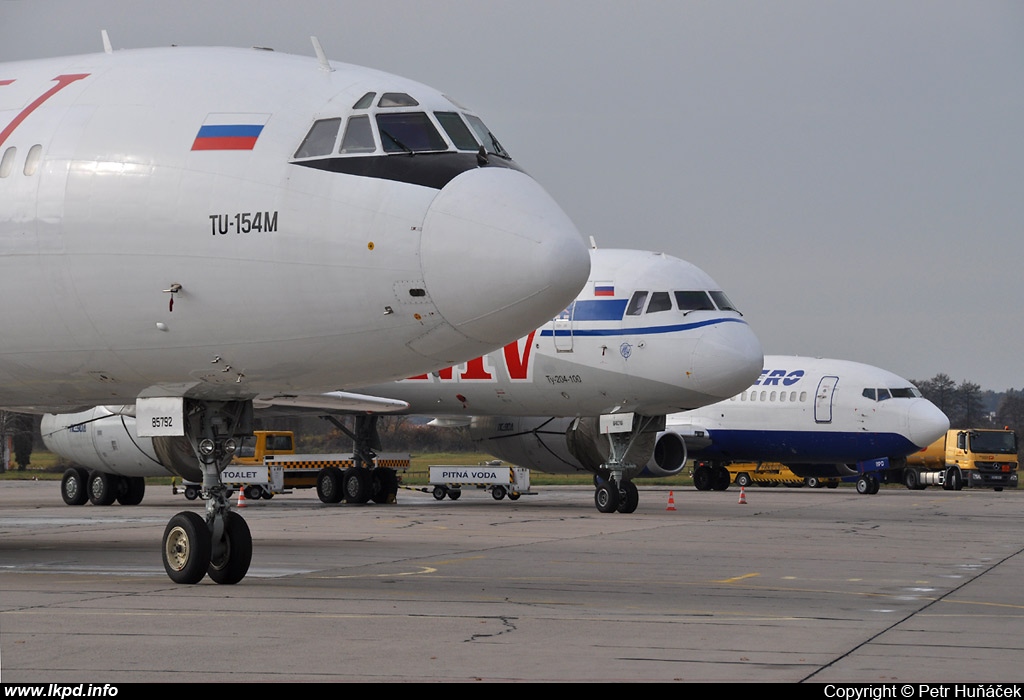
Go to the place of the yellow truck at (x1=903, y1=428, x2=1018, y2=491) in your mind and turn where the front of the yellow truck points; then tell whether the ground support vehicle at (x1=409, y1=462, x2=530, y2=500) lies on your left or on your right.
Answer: on your right

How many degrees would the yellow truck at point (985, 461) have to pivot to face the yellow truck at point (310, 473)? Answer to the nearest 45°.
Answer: approximately 90° to its right

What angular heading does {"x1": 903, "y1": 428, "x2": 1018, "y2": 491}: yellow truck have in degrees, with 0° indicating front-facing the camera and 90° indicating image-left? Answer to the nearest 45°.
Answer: approximately 315°

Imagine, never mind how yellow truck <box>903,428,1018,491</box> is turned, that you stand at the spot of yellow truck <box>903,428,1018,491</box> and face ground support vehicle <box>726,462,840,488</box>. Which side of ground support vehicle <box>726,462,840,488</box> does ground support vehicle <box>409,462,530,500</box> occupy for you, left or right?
left

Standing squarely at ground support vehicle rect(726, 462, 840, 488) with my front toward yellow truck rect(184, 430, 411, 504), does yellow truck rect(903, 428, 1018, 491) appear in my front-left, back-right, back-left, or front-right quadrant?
back-left

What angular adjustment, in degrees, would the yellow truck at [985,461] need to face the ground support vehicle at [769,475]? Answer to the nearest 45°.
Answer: approximately 90° to its right

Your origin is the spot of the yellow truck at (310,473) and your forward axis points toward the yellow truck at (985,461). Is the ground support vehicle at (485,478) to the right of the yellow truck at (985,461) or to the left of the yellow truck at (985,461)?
right
